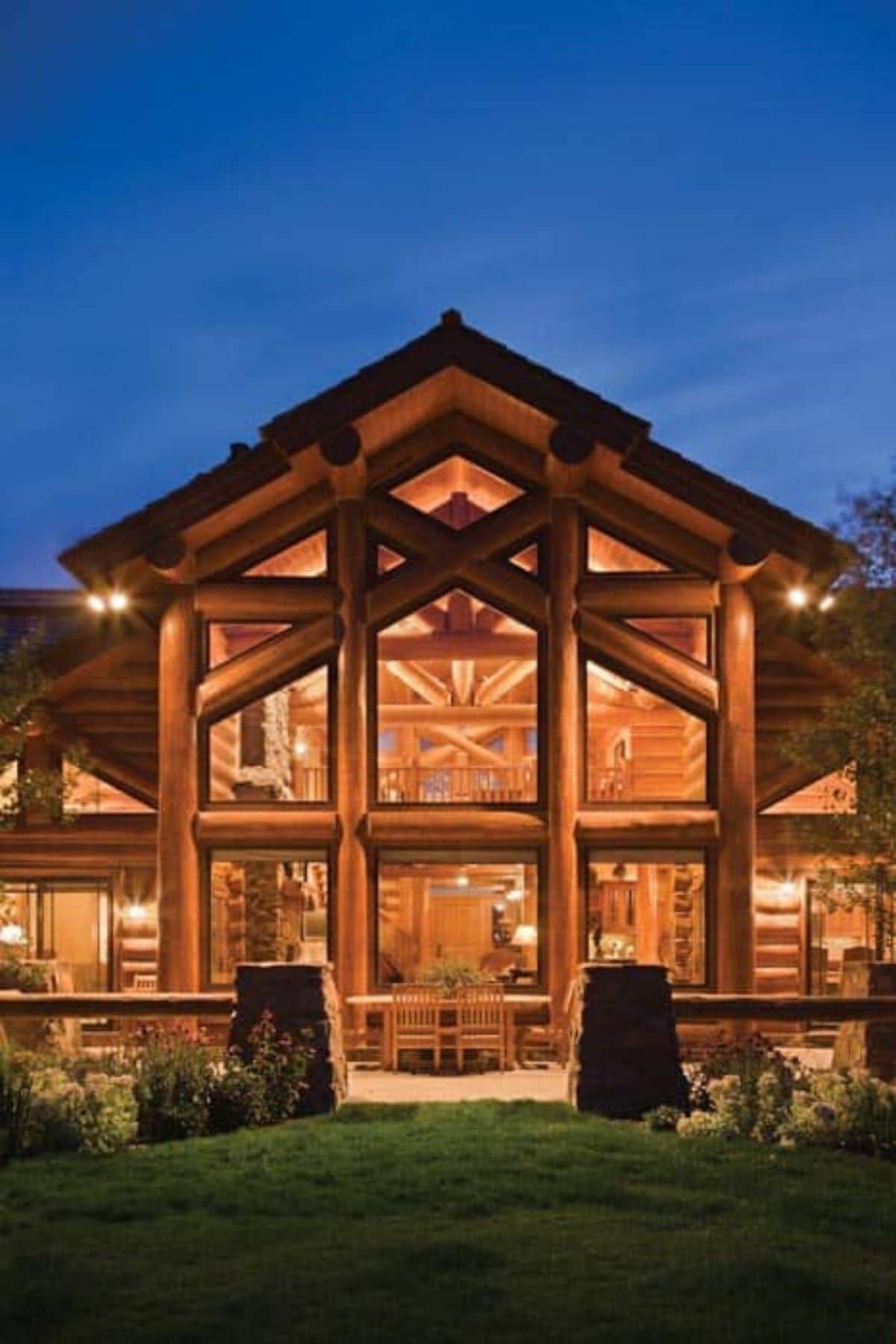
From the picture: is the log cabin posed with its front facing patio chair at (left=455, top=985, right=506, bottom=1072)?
yes

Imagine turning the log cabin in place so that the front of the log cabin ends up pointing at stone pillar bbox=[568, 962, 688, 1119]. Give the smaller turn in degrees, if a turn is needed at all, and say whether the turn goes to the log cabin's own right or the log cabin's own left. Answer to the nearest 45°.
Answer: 0° — it already faces it

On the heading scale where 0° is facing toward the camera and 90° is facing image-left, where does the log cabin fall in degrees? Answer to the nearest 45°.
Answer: approximately 0°
